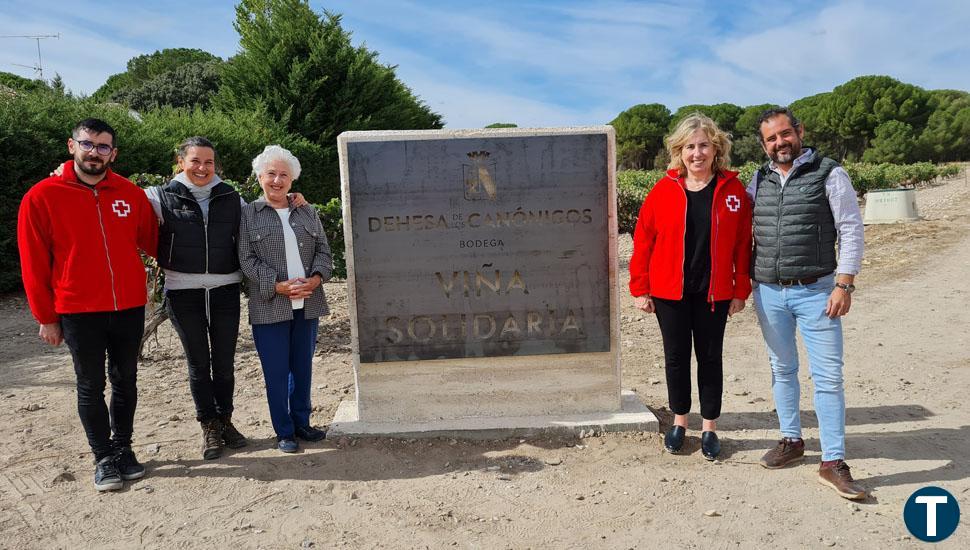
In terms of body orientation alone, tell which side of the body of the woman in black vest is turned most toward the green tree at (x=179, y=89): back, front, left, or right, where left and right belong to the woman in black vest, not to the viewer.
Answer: back

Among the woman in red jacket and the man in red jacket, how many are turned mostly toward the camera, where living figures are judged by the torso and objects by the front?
2

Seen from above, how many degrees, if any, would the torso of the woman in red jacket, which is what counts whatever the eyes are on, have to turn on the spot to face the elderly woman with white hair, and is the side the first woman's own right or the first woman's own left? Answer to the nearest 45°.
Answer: approximately 90° to the first woman's own right

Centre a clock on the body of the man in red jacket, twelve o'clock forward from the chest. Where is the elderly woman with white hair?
The elderly woman with white hair is roughly at 9 o'clock from the man in red jacket.

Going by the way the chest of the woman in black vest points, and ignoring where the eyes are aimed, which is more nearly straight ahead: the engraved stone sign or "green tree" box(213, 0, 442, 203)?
the engraved stone sign

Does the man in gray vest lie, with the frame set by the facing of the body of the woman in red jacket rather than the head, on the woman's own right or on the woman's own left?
on the woman's own left

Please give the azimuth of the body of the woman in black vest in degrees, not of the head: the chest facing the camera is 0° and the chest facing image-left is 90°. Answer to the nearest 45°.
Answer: approximately 0°
